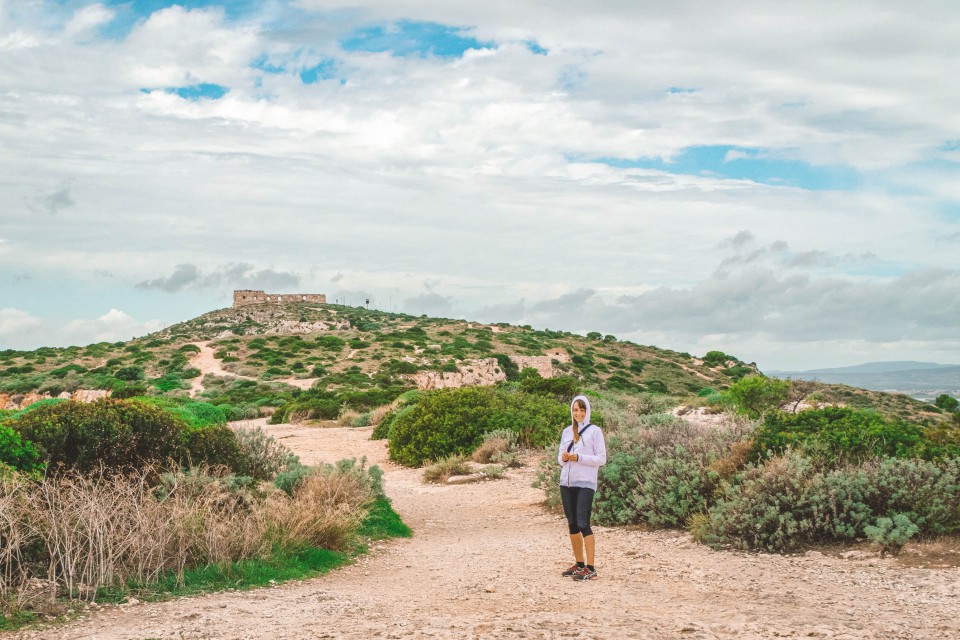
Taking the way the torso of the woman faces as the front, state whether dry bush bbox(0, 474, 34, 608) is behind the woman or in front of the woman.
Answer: in front

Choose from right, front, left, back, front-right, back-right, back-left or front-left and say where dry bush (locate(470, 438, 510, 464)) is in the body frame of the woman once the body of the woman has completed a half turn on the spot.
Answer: front-left

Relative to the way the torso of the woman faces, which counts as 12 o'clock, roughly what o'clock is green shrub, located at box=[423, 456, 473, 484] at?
The green shrub is roughly at 4 o'clock from the woman.

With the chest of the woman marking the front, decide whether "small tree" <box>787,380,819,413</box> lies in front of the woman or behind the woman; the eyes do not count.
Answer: behind

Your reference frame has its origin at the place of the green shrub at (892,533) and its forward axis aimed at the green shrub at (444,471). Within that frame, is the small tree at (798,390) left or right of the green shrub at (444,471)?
right

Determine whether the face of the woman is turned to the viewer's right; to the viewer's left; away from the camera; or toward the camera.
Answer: toward the camera

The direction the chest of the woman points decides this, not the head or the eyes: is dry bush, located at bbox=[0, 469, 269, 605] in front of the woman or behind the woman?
in front

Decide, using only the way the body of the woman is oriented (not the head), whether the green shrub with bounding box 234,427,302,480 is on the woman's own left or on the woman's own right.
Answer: on the woman's own right

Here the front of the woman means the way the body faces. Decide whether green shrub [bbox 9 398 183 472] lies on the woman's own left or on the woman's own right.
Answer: on the woman's own right

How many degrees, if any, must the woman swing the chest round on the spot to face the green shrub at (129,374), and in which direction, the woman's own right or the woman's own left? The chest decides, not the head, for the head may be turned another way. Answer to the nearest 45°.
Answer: approximately 90° to the woman's own right

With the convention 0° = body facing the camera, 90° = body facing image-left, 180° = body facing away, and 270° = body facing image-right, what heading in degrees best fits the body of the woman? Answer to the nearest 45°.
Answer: approximately 45°
